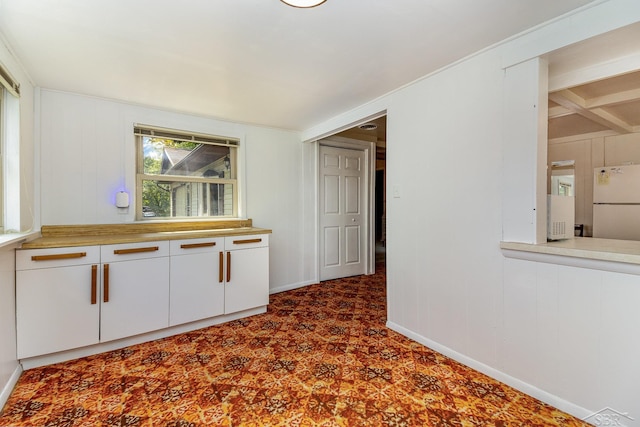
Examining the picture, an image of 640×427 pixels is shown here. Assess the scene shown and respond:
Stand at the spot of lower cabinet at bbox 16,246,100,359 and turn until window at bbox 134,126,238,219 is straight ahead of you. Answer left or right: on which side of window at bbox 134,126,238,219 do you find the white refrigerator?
right

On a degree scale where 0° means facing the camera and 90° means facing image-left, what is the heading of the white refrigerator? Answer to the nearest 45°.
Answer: approximately 0°

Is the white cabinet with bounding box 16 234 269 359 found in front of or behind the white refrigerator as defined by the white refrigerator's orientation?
in front

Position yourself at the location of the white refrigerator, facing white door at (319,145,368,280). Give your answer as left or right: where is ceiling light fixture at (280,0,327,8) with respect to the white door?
left

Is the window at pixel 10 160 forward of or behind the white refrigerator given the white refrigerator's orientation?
forward

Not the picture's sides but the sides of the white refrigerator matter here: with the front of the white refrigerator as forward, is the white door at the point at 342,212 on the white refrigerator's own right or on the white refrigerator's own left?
on the white refrigerator's own right

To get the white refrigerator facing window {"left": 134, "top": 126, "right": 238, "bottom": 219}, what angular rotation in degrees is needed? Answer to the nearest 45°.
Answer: approximately 45° to its right

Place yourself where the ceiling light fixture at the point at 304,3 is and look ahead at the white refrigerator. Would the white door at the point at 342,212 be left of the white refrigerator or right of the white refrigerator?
left

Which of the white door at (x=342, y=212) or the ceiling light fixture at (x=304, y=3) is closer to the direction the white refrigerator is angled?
the ceiling light fixture
